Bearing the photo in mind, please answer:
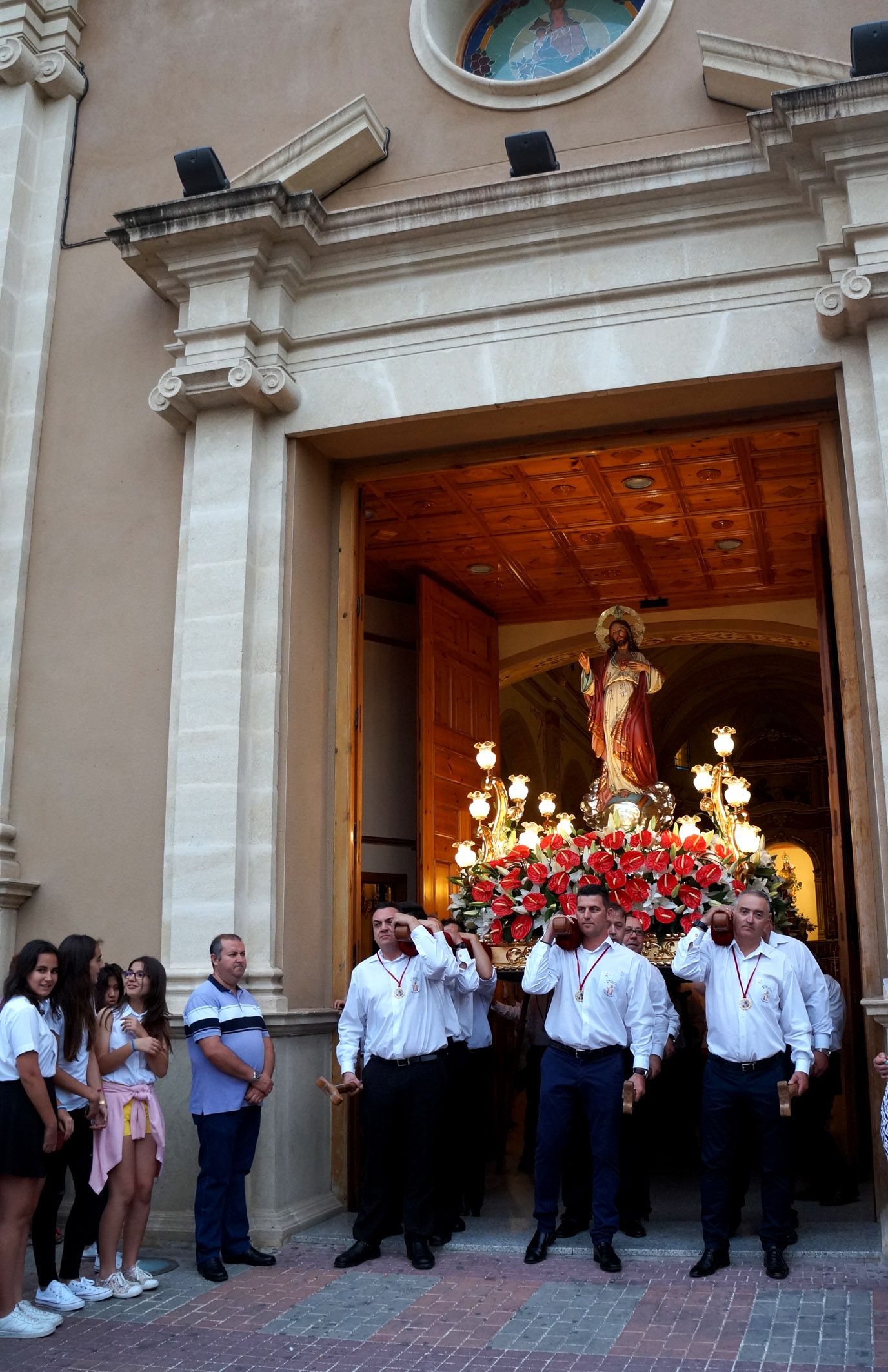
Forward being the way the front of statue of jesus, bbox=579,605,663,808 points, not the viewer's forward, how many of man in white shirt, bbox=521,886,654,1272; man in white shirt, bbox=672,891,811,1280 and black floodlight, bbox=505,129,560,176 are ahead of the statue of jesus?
3

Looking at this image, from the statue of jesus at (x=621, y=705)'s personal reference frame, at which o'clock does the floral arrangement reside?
The floral arrangement is roughly at 12 o'clock from the statue of jesus.

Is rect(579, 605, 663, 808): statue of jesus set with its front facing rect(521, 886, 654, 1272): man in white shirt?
yes

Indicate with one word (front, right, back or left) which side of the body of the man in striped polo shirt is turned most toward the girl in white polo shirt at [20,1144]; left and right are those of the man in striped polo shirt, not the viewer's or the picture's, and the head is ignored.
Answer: right

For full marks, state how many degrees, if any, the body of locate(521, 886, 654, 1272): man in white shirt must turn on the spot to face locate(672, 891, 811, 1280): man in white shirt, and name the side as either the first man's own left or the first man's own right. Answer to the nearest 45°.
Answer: approximately 90° to the first man's own left

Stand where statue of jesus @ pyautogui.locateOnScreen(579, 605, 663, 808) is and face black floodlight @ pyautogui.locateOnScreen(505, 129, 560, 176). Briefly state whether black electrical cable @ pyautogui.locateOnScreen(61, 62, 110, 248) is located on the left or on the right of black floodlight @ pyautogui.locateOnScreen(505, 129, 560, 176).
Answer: right
